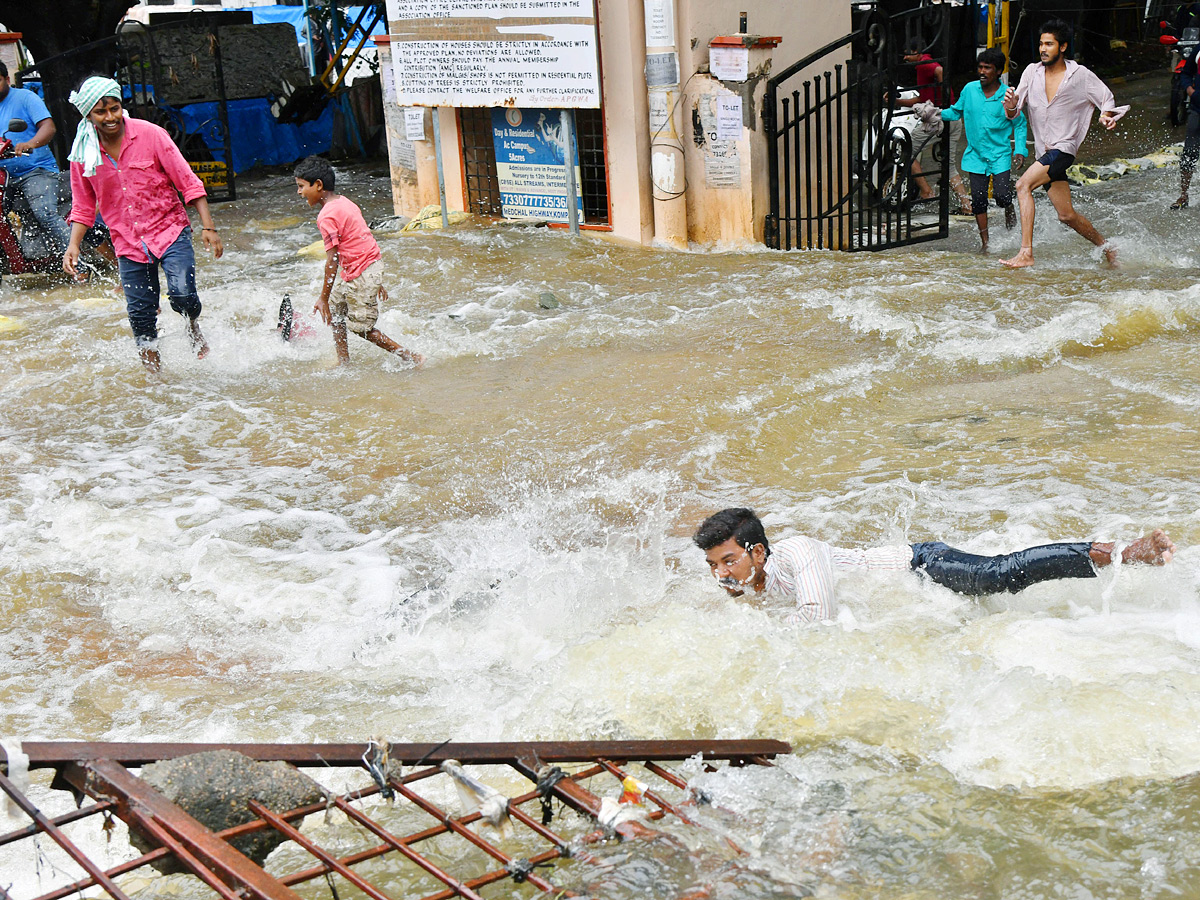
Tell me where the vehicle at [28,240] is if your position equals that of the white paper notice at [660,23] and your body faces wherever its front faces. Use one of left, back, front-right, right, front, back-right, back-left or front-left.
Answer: right

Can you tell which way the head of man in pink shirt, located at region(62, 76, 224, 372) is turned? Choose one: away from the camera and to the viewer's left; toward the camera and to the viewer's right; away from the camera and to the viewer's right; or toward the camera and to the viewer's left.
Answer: toward the camera and to the viewer's right

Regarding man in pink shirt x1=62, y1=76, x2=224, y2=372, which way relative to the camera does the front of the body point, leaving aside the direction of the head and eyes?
toward the camera

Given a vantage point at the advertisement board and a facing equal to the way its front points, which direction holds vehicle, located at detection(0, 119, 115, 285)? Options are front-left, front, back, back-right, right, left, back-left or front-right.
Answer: right

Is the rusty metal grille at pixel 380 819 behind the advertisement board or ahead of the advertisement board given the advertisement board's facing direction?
ahead

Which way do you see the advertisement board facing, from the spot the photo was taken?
facing the viewer

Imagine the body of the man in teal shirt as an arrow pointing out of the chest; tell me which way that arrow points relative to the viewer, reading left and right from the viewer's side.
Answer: facing the viewer

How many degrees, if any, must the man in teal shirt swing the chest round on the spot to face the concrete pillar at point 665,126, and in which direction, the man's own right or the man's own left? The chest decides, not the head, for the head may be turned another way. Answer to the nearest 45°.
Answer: approximately 90° to the man's own right
